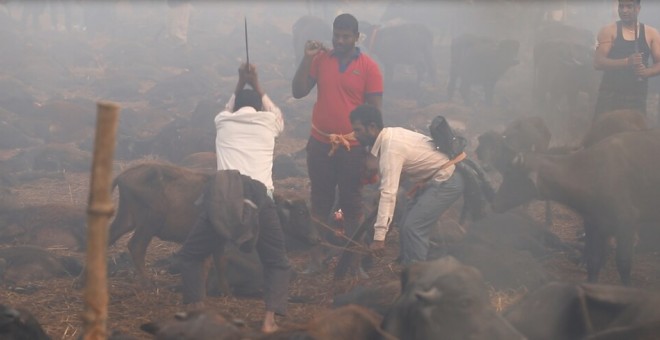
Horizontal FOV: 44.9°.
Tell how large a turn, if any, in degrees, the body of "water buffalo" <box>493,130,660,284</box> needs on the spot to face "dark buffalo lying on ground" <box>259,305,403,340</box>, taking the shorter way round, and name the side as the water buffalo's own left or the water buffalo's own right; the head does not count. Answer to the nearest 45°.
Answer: approximately 90° to the water buffalo's own left

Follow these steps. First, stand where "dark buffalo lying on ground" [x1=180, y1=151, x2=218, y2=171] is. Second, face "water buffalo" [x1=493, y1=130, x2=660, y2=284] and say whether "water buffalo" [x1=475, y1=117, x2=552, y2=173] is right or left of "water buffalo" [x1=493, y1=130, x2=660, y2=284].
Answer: left

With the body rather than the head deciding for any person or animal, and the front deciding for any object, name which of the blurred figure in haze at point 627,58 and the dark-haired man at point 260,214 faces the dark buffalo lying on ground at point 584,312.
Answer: the blurred figure in haze

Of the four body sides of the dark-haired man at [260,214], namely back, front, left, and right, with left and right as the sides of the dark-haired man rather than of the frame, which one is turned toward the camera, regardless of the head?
back

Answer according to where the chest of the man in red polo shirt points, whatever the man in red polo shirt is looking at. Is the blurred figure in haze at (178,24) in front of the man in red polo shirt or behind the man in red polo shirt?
behind

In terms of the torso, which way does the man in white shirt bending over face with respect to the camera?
to the viewer's left

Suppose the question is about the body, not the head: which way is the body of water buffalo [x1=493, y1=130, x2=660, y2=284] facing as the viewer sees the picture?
to the viewer's left

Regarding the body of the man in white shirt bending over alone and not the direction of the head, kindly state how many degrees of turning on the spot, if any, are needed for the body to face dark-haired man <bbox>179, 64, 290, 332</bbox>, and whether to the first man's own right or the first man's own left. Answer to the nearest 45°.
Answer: approximately 45° to the first man's own left

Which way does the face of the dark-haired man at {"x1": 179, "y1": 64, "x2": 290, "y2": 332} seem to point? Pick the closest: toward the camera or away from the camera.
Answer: away from the camera

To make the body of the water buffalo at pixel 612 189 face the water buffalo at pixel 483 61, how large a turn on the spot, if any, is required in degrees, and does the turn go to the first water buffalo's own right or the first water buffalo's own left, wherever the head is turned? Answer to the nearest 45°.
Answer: approximately 90° to the first water buffalo's own right

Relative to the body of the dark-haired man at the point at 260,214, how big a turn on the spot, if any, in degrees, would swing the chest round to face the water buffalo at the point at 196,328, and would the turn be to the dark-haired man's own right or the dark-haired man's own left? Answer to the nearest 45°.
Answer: approximately 180°
